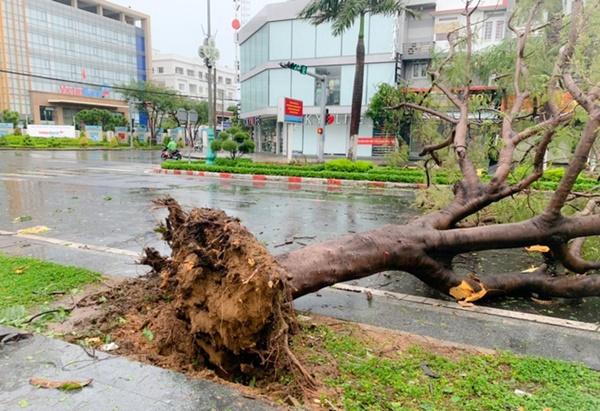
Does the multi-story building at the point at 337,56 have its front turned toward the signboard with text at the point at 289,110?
yes

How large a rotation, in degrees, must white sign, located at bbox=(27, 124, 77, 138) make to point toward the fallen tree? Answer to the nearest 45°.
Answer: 0° — it already faces it

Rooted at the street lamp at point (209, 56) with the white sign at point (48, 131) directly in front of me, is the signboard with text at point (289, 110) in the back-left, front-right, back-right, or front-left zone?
back-right

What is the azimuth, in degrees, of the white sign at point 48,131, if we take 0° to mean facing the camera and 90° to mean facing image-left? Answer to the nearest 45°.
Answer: approximately 0°

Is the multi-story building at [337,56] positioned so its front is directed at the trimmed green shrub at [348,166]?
yes

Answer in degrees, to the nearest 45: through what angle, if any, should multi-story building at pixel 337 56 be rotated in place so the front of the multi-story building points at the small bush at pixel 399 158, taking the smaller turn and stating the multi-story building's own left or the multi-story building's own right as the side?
0° — it already faces it

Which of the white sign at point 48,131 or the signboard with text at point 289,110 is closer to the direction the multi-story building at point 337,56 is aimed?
the signboard with text

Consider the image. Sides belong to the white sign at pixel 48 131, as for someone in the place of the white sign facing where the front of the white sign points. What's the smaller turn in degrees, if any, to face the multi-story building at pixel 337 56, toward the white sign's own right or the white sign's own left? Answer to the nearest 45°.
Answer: approximately 45° to the white sign's own left

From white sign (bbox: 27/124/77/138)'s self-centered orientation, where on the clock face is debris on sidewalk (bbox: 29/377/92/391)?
The debris on sidewalk is roughly at 12 o'clock from the white sign.

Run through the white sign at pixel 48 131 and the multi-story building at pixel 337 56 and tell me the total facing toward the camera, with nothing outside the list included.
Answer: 2
